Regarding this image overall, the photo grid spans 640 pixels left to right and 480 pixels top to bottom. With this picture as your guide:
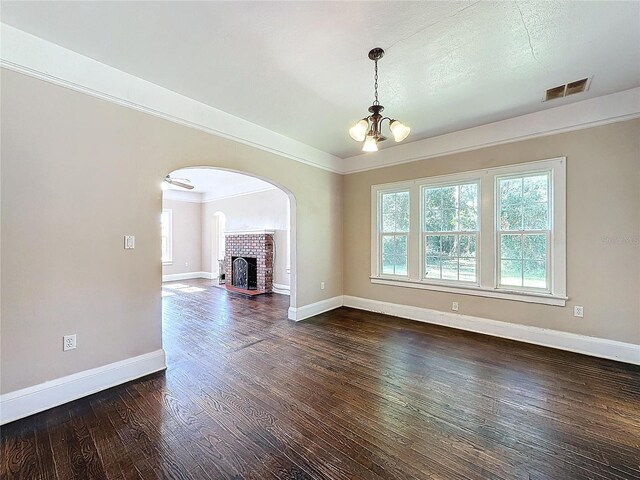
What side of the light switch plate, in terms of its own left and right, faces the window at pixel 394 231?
left

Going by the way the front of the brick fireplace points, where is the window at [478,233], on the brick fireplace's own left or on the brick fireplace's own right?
on the brick fireplace's own left

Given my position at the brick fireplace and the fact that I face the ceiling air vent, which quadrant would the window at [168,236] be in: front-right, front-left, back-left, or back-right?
back-right

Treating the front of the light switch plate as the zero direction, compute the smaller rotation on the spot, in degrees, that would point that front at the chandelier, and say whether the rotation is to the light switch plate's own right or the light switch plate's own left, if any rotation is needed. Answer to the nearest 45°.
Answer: approximately 45° to the light switch plate's own left

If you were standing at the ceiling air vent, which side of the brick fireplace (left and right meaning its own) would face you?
left

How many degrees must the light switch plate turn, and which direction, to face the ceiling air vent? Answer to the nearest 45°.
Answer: approximately 45° to its left

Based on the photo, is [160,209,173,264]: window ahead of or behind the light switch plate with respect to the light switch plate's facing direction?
behind

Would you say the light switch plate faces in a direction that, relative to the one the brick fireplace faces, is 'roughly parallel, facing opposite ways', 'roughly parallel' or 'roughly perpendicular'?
roughly perpendicular

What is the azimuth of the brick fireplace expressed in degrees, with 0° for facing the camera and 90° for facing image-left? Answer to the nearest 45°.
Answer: approximately 45°

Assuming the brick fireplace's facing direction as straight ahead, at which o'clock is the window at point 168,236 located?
The window is roughly at 3 o'clock from the brick fireplace.

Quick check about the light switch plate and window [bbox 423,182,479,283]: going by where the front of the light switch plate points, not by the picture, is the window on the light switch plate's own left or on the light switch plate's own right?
on the light switch plate's own left

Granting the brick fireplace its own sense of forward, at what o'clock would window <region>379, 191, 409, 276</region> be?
The window is roughly at 9 o'clock from the brick fireplace.

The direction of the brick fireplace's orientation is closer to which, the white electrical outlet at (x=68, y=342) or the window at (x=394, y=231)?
the white electrical outlet

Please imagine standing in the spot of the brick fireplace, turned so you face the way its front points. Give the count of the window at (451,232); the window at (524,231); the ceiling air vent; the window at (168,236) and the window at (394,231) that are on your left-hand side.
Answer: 4
